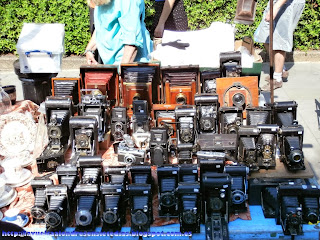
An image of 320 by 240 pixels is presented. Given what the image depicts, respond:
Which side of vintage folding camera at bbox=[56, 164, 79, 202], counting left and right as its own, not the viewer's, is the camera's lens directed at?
front

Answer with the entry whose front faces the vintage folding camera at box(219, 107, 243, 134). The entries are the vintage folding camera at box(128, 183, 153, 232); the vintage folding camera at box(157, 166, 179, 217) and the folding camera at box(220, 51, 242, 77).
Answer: the folding camera at box(220, 51, 242, 77)

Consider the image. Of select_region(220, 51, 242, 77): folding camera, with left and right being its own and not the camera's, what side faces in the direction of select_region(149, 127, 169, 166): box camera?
front

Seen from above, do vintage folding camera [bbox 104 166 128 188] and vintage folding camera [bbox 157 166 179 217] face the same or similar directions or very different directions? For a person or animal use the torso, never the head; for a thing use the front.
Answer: same or similar directions

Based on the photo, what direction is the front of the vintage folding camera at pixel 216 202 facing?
toward the camera

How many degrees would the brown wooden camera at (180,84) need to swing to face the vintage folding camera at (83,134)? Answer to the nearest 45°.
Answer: approximately 45° to its right

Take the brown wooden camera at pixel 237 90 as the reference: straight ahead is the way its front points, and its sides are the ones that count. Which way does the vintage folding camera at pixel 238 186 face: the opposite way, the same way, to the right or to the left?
the same way

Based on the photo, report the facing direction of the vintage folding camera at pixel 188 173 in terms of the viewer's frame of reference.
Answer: facing the viewer

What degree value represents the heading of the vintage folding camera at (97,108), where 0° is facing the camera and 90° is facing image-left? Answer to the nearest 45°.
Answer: approximately 0°

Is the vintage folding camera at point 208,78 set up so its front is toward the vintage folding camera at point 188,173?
yes

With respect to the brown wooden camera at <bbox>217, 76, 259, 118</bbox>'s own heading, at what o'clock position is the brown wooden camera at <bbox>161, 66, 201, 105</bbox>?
the brown wooden camera at <bbox>161, 66, 201, 105</bbox> is roughly at 3 o'clock from the brown wooden camera at <bbox>217, 76, 259, 118</bbox>.

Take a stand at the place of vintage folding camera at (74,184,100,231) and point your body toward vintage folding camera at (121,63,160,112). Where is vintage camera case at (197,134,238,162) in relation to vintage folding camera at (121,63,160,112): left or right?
right

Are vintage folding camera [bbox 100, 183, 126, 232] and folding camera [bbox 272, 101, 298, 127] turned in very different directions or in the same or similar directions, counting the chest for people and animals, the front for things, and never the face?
same or similar directions

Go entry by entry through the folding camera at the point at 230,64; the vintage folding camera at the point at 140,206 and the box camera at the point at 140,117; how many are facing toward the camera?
3

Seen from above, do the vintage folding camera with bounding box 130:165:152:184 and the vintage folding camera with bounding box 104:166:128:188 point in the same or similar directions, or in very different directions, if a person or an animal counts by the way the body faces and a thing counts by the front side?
same or similar directions

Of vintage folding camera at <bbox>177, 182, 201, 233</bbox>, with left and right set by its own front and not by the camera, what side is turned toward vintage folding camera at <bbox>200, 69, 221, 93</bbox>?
back

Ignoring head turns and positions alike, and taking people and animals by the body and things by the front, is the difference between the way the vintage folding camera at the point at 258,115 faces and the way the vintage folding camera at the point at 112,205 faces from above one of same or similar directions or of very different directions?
same or similar directions

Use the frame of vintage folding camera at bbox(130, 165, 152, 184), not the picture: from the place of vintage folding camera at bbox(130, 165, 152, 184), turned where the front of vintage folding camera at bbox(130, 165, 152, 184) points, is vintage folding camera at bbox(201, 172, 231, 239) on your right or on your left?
on your left
